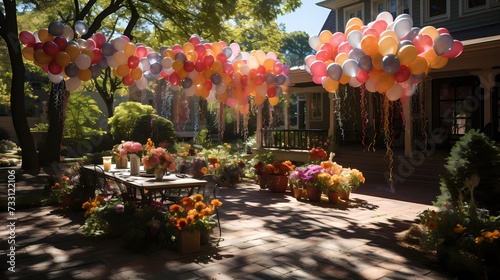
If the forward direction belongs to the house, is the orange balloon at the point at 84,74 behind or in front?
in front

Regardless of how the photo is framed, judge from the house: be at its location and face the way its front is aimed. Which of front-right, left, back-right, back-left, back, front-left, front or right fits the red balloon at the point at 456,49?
front-left

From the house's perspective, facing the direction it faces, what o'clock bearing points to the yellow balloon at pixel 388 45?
The yellow balloon is roughly at 11 o'clock from the house.

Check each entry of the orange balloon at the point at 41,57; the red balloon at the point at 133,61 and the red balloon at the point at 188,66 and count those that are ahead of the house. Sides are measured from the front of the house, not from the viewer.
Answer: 3

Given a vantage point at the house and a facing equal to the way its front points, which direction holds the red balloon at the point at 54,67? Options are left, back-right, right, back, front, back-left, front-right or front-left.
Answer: front

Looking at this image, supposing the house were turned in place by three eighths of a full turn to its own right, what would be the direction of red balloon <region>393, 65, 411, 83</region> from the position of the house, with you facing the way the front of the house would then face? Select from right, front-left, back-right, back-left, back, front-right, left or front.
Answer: back

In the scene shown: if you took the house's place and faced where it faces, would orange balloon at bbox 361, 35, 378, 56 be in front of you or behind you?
in front

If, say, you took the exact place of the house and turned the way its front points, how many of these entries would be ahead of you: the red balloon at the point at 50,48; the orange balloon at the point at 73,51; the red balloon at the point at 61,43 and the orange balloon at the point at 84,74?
4

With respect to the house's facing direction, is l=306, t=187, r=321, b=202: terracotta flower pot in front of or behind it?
in front

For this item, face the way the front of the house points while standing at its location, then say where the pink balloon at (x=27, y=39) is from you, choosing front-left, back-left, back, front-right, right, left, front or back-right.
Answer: front

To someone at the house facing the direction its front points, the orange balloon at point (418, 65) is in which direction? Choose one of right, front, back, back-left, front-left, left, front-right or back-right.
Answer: front-left

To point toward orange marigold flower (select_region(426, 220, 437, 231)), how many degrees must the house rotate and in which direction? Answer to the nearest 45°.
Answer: approximately 45° to its left

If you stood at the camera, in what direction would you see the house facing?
facing the viewer and to the left of the viewer
